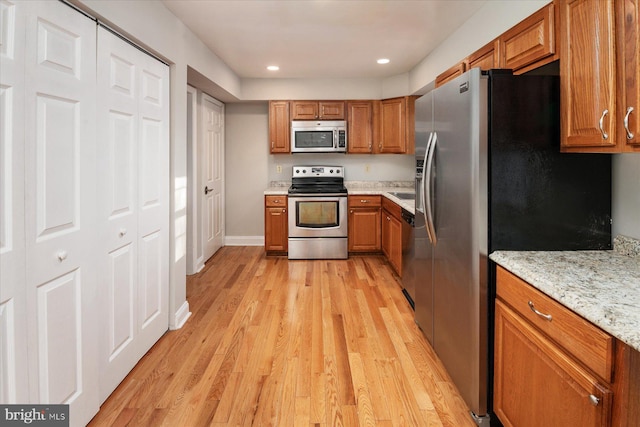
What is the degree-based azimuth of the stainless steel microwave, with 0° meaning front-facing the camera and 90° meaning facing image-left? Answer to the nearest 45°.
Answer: approximately 0°

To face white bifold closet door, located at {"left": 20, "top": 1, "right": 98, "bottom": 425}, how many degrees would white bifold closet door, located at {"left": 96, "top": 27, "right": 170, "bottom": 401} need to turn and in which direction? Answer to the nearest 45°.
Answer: approximately 45° to its right

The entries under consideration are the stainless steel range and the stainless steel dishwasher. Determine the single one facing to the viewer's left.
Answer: the stainless steel dishwasher

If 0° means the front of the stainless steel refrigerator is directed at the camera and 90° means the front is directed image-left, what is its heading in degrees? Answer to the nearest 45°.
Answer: approximately 45°
